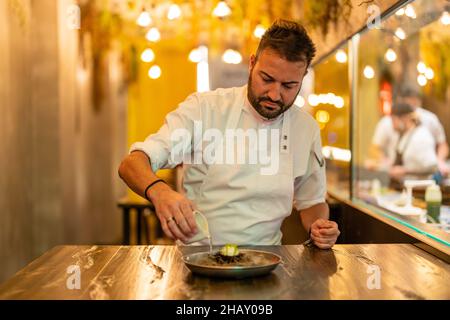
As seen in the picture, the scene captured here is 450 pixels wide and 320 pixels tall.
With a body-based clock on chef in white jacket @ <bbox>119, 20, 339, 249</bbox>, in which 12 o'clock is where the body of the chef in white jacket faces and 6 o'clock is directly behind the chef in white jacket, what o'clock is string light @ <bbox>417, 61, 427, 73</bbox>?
The string light is roughly at 7 o'clock from the chef in white jacket.

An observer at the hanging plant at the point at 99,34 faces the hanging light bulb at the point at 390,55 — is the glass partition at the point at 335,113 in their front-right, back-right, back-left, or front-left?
front-right

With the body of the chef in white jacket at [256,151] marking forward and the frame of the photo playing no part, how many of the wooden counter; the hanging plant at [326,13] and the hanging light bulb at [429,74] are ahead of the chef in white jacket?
1

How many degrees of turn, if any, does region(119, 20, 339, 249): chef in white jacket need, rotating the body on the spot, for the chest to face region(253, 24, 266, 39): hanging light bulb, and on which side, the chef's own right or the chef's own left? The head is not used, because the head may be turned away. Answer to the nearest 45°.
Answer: approximately 180°

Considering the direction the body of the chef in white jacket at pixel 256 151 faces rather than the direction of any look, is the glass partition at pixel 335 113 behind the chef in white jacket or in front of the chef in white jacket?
behind

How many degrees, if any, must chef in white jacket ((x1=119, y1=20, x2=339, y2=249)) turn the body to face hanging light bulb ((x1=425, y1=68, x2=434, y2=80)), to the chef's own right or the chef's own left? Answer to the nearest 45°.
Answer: approximately 135° to the chef's own left

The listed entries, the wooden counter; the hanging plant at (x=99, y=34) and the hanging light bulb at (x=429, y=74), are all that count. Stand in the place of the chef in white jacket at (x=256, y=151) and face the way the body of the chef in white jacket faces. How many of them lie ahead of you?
1

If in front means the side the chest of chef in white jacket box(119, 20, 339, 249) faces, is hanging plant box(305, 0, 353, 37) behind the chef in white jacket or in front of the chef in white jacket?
behind

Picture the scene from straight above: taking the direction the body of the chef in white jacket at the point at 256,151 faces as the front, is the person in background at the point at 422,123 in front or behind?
behind

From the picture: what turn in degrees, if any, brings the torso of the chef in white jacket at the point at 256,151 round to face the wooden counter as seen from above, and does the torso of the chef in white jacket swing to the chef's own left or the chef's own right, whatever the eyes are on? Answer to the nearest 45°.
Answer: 0° — they already face it

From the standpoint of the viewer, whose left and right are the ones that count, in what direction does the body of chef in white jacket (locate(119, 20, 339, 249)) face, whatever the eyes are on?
facing the viewer

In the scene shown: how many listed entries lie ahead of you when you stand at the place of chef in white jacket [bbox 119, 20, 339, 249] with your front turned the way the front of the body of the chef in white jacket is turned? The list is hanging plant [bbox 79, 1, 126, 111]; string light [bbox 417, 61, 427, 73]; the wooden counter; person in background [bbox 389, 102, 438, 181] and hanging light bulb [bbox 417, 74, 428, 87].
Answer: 1
